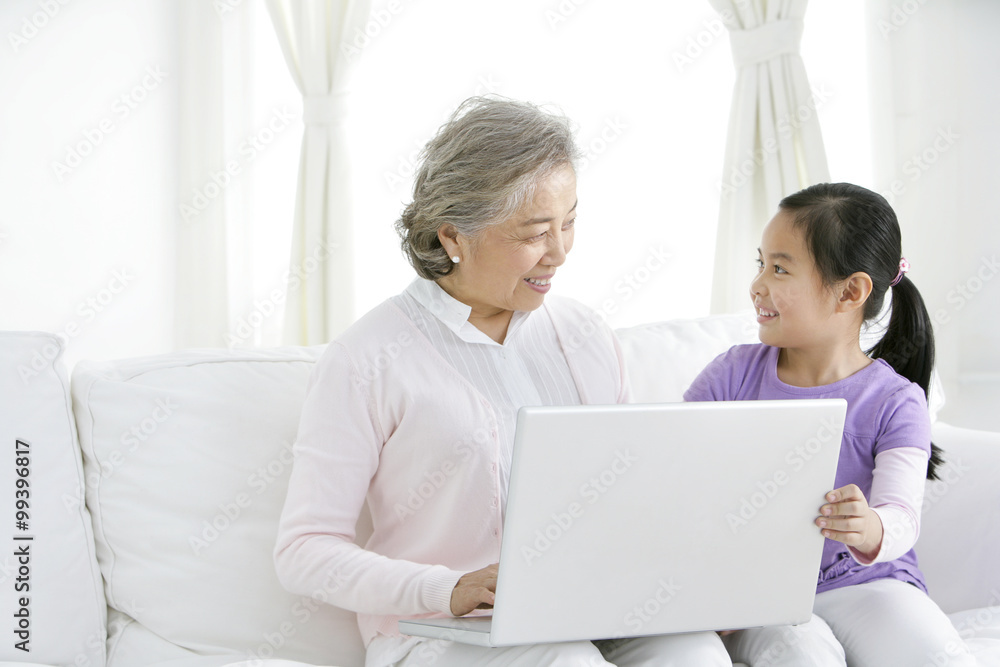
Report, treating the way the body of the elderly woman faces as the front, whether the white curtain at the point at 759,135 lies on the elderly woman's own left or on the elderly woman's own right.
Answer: on the elderly woman's own left

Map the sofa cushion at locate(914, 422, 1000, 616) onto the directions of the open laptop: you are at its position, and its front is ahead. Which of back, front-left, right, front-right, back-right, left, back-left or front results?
right

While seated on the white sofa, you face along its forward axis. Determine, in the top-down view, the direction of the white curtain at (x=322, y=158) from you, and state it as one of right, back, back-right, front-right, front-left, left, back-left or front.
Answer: back

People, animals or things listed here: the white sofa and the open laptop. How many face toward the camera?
1

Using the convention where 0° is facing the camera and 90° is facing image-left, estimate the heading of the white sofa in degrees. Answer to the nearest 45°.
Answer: approximately 0°

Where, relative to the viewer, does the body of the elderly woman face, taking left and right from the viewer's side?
facing the viewer and to the right of the viewer

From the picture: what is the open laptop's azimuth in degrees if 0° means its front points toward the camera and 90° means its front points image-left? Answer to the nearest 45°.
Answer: approximately 135°

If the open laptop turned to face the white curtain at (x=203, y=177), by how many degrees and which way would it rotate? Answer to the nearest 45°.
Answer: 0° — it already faces it
